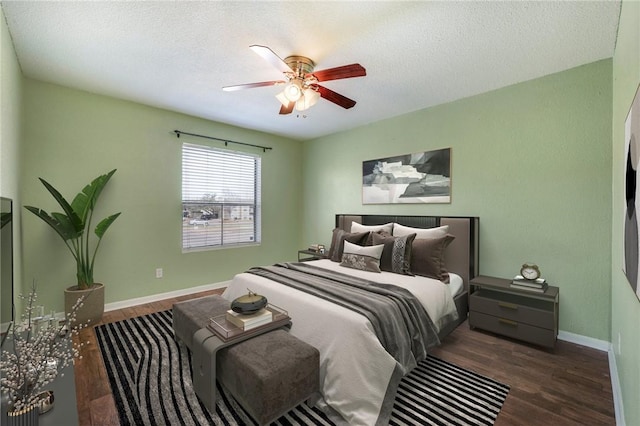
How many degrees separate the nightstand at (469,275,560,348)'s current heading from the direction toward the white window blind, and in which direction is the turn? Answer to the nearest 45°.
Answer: approximately 45° to its right

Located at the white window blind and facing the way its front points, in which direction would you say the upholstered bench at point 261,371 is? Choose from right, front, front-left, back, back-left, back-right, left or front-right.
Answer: front-right

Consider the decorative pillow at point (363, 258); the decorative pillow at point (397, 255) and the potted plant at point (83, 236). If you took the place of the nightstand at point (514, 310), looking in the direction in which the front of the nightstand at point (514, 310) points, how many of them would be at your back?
0

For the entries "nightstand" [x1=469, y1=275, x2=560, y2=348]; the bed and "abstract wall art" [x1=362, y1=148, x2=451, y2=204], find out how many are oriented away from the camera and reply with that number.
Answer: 0

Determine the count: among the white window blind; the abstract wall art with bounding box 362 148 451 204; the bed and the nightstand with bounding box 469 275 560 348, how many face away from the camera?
0

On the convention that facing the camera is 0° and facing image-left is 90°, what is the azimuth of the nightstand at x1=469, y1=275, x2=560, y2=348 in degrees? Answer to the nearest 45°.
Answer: approximately 45°

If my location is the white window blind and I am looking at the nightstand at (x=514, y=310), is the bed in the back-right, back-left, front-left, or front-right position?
front-right

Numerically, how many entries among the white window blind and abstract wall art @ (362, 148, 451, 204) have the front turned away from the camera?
0

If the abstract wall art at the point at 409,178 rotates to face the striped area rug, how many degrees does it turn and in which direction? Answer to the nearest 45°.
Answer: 0° — it already faces it

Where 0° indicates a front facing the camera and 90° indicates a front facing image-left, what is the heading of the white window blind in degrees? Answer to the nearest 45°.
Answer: approximately 315°

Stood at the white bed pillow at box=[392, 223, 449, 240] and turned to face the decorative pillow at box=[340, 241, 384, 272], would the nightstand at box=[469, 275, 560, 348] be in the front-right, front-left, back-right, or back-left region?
back-left

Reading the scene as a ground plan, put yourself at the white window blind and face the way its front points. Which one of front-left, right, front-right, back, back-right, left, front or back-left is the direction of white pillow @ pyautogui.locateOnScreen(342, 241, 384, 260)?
front

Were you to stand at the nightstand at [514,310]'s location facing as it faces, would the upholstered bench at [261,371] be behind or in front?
in front

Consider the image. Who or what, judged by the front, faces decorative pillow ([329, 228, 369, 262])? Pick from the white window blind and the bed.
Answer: the white window blind

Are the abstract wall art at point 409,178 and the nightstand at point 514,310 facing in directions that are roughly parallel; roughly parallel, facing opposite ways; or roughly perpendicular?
roughly parallel
